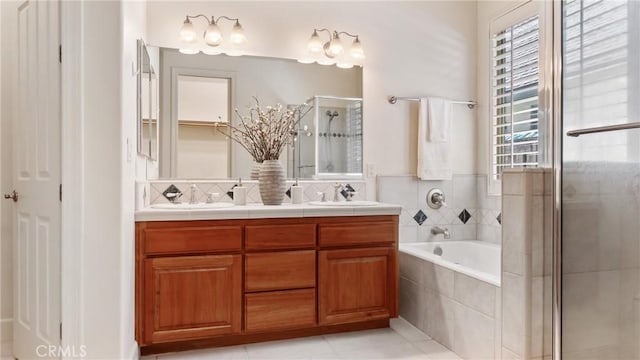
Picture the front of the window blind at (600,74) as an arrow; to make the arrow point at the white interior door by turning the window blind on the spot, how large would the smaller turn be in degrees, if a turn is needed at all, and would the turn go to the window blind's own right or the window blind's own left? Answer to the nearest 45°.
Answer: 0° — it already faces it

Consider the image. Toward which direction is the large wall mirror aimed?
toward the camera

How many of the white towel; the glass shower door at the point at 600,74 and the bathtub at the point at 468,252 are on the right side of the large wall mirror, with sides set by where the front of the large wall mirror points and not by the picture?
0

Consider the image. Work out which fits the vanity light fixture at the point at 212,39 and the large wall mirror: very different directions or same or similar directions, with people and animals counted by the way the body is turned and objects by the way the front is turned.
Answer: same or similar directions

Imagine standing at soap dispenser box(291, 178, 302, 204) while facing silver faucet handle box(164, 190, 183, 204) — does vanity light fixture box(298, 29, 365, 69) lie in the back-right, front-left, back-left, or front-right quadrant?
back-right

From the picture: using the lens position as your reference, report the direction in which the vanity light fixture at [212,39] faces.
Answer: facing the viewer

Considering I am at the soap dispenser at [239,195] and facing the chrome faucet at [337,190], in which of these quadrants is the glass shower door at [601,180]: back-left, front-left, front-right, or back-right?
front-right

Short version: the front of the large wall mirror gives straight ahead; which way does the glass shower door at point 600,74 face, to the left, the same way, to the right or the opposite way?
to the right

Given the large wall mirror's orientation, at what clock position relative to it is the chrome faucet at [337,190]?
The chrome faucet is roughly at 9 o'clock from the large wall mirror.

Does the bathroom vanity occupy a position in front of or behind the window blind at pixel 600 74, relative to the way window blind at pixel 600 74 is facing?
in front

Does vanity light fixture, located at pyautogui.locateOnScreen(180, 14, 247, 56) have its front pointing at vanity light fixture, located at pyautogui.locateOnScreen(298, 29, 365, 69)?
no
